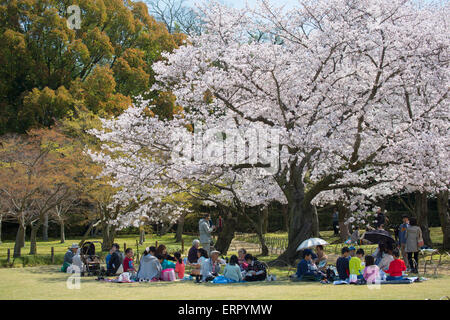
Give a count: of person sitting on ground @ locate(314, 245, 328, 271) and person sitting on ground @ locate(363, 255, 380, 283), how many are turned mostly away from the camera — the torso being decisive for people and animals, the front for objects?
1

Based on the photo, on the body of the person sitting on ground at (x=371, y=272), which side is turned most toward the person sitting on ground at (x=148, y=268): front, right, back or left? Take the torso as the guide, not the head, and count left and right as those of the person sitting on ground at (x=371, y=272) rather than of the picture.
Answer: left

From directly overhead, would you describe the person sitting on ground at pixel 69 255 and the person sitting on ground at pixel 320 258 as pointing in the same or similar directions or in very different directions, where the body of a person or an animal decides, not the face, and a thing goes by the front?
very different directions

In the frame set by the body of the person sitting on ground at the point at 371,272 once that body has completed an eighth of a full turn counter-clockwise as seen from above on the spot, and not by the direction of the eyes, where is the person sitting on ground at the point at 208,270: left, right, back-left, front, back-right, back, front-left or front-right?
front-left

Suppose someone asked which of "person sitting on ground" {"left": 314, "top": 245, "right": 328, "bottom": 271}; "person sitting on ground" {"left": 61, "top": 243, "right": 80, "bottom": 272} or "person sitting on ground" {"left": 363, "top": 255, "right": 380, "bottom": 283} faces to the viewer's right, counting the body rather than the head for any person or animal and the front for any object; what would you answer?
"person sitting on ground" {"left": 61, "top": 243, "right": 80, "bottom": 272}

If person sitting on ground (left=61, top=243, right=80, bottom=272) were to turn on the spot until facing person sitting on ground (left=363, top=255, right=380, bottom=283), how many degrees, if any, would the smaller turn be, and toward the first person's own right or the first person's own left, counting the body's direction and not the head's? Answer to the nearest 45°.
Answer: approximately 45° to the first person's own right

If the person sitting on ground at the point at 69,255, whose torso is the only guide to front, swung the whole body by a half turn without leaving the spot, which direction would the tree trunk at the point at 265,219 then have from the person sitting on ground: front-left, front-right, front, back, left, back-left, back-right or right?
back-right

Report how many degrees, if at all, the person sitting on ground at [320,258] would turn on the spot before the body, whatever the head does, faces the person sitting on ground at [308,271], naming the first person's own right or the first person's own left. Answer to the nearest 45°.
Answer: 0° — they already face them

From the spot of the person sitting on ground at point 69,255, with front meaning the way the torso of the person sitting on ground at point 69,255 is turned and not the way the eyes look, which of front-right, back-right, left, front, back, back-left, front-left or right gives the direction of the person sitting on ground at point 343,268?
front-right

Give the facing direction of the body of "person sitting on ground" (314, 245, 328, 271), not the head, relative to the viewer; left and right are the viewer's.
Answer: facing the viewer and to the left of the viewer

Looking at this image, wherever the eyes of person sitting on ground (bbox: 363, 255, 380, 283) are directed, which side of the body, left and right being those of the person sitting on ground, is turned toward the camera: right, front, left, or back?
back

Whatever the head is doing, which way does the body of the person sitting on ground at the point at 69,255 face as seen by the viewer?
to the viewer's right

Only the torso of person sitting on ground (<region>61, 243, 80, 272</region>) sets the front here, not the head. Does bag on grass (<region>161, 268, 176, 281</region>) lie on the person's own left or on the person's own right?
on the person's own right
